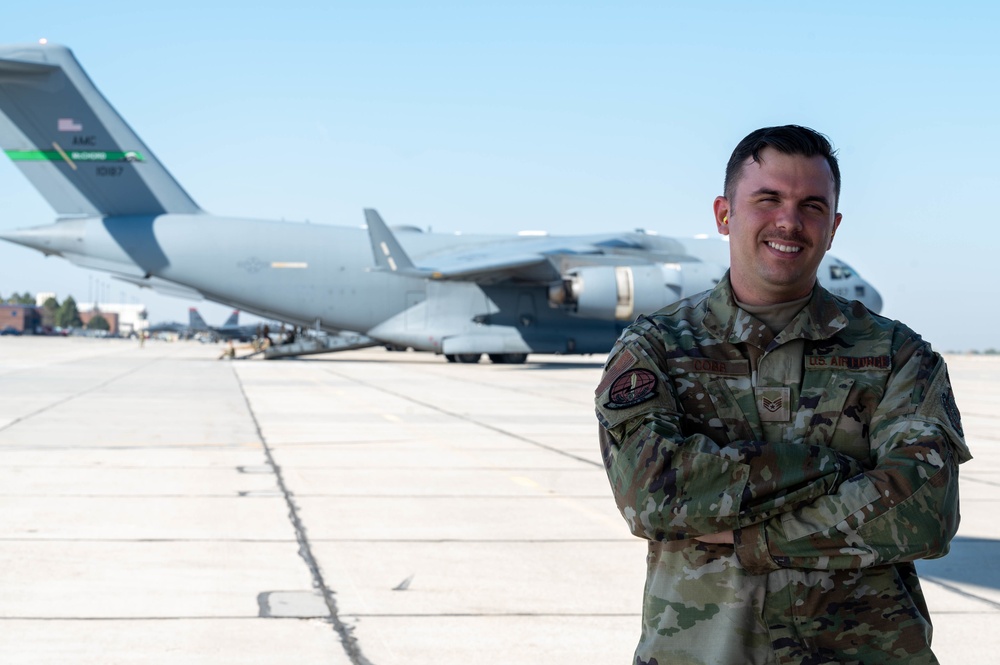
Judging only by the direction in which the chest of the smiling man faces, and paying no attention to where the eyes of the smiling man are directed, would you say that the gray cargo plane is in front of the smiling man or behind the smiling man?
behind

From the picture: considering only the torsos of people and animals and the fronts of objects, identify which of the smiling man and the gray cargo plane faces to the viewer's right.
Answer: the gray cargo plane

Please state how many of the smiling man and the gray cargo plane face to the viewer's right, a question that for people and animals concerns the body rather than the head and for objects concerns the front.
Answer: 1

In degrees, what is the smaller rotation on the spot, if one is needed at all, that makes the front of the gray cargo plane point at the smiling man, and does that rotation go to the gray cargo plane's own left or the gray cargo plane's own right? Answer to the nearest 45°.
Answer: approximately 90° to the gray cargo plane's own right

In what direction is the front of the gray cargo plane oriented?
to the viewer's right

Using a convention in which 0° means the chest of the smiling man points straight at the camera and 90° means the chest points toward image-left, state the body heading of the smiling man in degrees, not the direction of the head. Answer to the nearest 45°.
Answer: approximately 0°

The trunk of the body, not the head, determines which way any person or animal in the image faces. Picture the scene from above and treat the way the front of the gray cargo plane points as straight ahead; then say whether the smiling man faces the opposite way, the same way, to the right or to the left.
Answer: to the right
